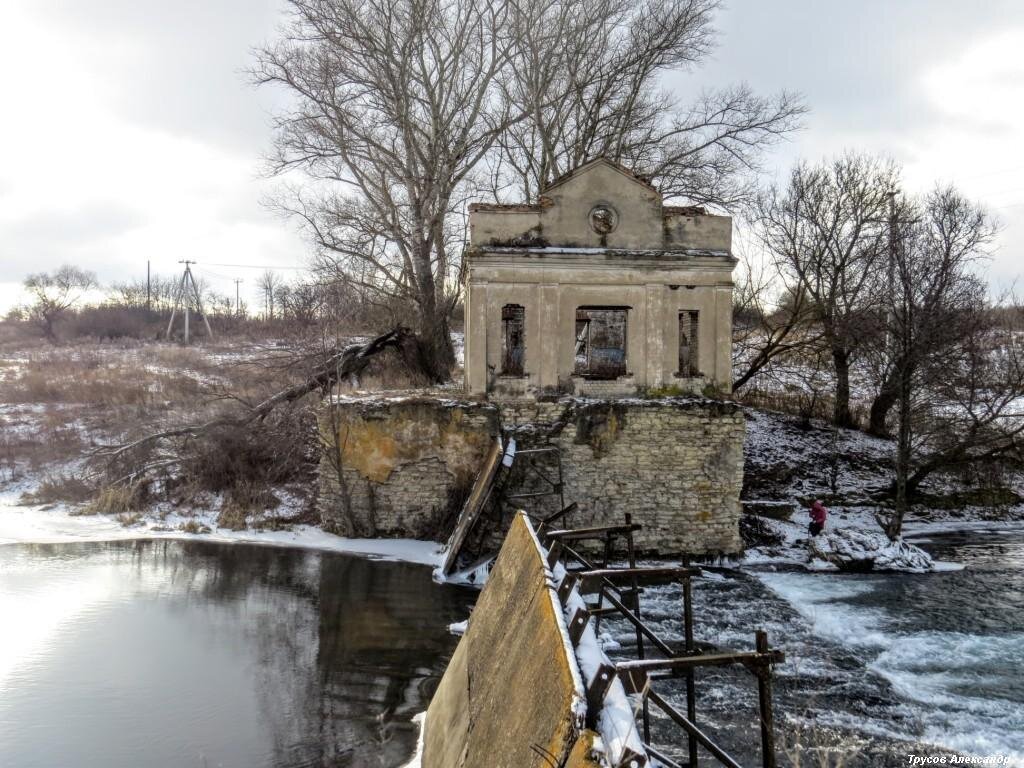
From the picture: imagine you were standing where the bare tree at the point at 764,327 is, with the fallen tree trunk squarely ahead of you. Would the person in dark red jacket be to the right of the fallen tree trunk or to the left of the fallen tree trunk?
left

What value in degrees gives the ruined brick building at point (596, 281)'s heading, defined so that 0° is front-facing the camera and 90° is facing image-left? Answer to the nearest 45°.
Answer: approximately 0°

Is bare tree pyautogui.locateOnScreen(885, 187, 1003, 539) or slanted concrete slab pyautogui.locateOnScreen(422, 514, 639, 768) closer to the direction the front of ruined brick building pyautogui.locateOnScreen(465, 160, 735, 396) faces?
the slanted concrete slab

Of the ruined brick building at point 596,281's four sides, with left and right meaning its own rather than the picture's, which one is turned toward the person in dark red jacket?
left

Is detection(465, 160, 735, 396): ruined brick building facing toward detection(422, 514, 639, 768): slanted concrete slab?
yes

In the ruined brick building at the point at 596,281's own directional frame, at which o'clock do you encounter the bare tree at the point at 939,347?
The bare tree is roughly at 8 o'clock from the ruined brick building.

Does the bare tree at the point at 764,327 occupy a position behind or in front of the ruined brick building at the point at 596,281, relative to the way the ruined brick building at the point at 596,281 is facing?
behind

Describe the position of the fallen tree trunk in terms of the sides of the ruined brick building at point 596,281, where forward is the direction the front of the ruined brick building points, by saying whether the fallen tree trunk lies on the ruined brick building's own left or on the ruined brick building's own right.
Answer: on the ruined brick building's own right
